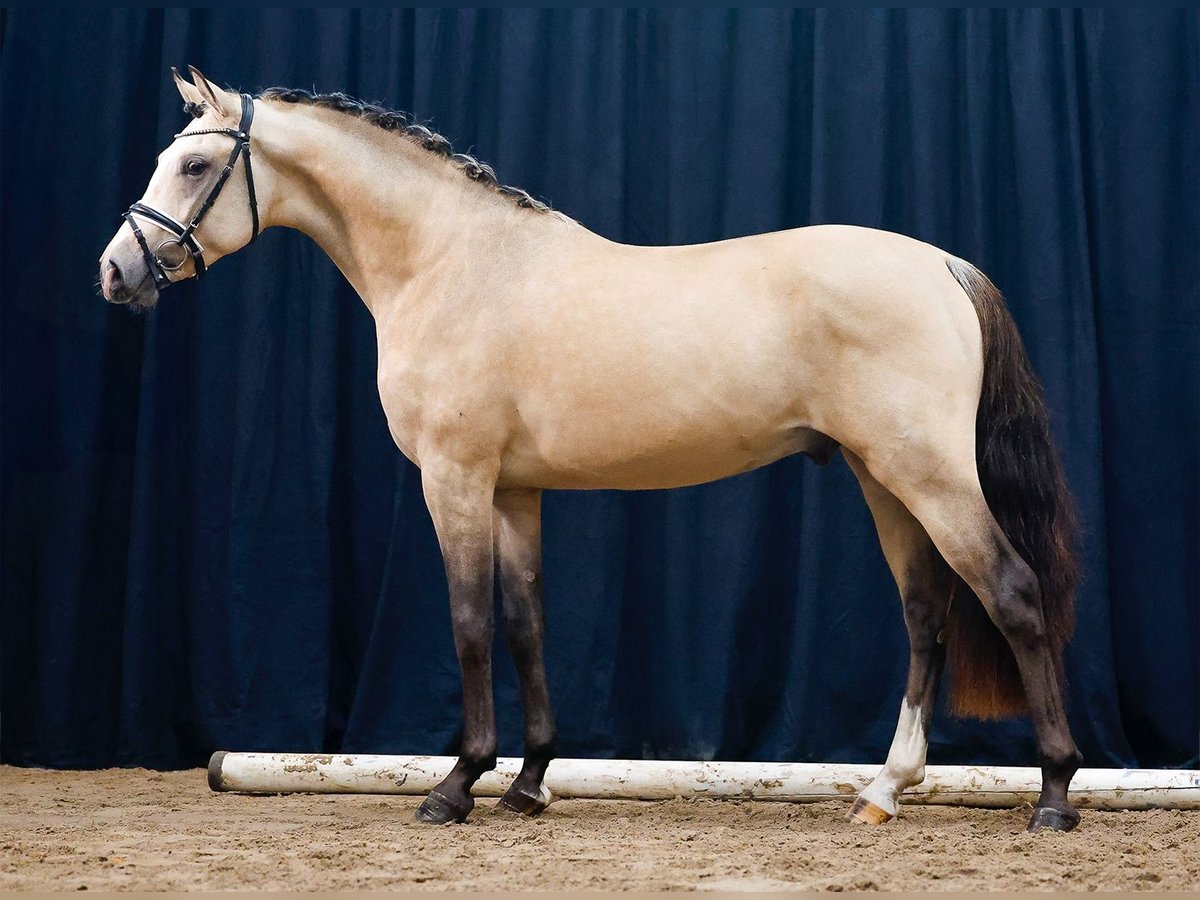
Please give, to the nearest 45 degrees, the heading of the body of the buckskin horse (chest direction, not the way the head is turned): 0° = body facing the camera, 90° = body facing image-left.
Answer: approximately 90°
